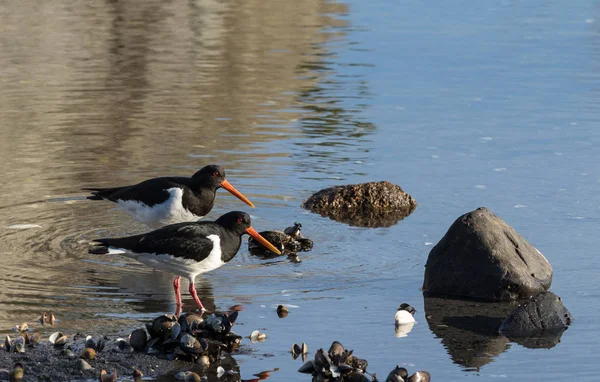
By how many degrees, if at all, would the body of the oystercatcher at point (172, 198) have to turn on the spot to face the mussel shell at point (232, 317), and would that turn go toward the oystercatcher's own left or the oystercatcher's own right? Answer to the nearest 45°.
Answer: approximately 90° to the oystercatcher's own right

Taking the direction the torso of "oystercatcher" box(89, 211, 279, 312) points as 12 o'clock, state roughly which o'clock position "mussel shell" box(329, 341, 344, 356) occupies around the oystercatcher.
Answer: The mussel shell is roughly at 2 o'clock from the oystercatcher.

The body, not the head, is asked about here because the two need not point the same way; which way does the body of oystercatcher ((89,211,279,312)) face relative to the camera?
to the viewer's right

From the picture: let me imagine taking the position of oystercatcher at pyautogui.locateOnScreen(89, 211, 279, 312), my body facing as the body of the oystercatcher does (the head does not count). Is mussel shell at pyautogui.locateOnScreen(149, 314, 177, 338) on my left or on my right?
on my right

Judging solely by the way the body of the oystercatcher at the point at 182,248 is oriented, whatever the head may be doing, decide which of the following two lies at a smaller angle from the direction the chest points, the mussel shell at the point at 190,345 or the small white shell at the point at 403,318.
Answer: the small white shell

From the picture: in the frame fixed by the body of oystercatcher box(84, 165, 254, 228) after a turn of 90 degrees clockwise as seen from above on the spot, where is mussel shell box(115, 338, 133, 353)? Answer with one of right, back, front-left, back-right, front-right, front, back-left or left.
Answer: front

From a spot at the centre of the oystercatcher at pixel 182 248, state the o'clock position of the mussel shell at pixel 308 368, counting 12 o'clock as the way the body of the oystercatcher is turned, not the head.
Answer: The mussel shell is roughly at 2 o'clock from the oystercatcher.

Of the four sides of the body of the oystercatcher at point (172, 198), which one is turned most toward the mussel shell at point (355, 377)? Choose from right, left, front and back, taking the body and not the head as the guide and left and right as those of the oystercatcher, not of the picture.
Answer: right

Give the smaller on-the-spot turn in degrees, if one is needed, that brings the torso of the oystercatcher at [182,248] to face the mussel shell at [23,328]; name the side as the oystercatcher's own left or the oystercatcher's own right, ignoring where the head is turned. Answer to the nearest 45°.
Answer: approximately 135° to the oystercatcher's own right

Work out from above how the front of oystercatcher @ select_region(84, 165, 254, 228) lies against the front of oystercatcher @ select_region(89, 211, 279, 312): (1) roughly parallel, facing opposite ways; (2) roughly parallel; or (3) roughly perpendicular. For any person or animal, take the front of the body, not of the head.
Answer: roughly parallel

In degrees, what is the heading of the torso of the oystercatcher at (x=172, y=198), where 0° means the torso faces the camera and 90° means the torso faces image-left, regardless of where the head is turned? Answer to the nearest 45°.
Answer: approximately 270°

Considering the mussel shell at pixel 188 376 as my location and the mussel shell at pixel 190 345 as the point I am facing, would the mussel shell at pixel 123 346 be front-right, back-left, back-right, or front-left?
front-left

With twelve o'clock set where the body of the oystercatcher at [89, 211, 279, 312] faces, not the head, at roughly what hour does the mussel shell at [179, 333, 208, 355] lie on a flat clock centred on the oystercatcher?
The mussel shell is roughly at 3 o'clock from the oystercatcher.

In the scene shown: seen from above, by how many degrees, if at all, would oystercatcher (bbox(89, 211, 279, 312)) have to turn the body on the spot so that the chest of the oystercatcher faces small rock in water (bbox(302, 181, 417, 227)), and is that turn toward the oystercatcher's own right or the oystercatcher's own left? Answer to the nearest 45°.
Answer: approximately 45° to the oystercatcher's own left

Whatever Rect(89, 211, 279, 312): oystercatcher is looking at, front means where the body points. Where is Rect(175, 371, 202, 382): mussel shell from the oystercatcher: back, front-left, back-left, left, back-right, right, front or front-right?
right
